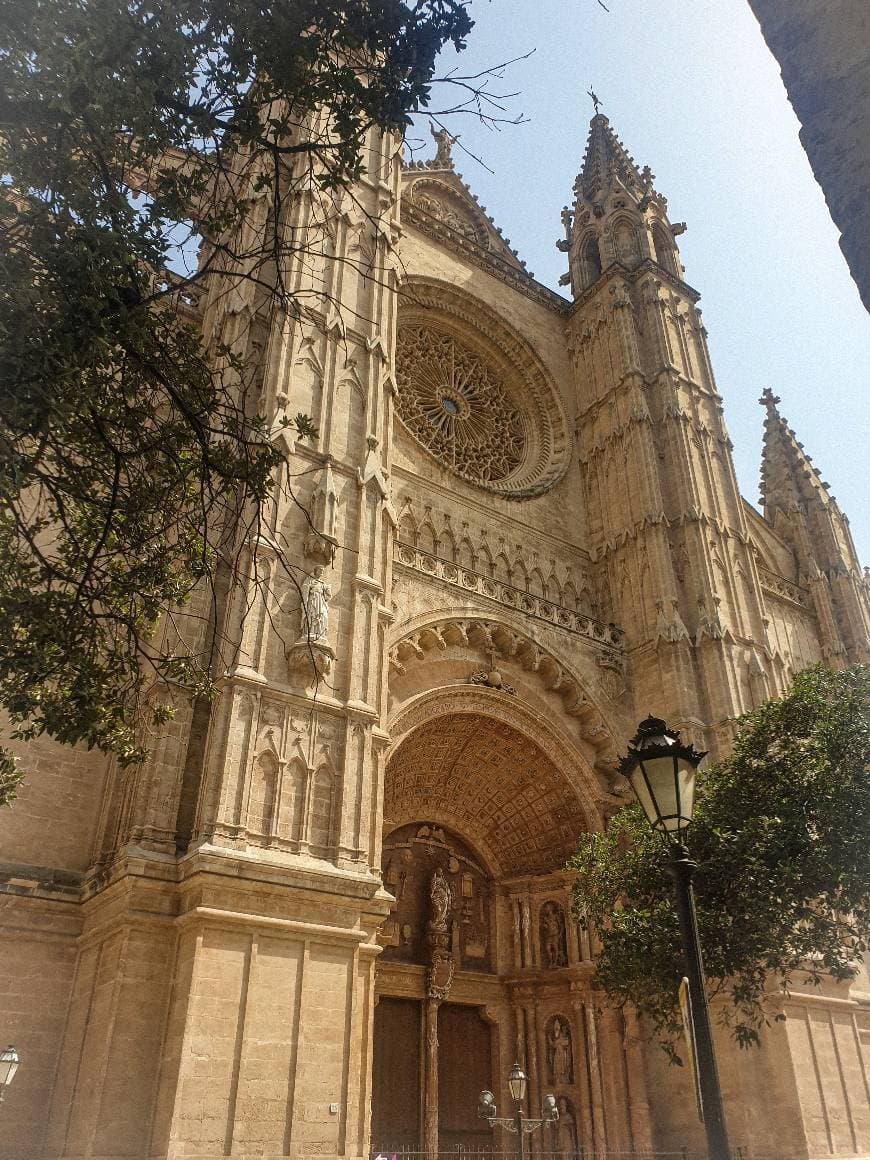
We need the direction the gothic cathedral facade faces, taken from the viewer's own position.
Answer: facing the viewer and to the right of the viewer
